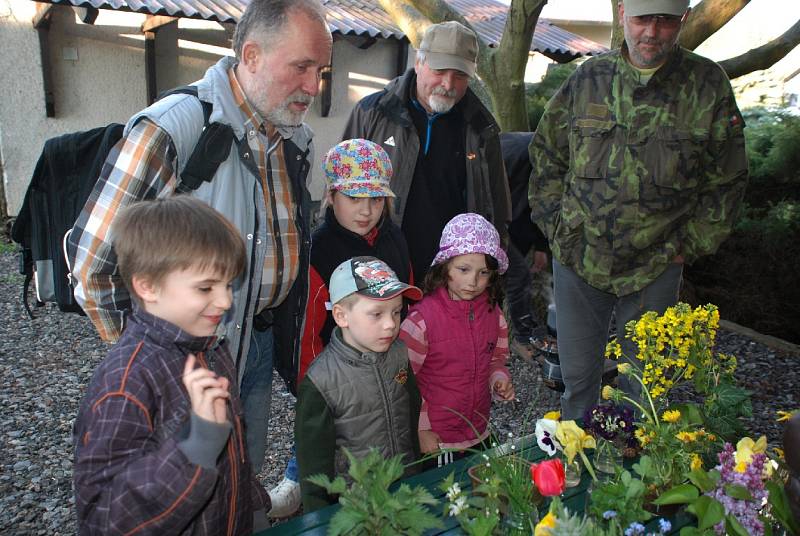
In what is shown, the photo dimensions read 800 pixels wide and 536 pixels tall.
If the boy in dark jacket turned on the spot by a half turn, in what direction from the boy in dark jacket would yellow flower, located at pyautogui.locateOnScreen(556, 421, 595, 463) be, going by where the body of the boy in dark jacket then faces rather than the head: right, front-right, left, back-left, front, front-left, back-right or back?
back-right

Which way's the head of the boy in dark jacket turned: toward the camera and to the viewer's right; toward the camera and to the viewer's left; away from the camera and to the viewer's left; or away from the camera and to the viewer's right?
toward the camera and to the viewer's right

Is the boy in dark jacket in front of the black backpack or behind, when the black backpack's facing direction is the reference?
behind

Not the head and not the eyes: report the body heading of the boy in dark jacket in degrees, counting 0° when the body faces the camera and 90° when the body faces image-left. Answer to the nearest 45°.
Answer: approximately 315°

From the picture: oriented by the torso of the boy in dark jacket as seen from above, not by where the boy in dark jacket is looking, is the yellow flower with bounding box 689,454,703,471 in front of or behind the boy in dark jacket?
in front

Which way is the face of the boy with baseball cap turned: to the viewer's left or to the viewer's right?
to the viewer's right

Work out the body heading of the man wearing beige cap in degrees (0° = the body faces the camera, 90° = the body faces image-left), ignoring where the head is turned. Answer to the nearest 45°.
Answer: approximately 0°

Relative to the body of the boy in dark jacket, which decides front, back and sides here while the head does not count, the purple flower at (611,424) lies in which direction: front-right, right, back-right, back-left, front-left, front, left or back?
front-left

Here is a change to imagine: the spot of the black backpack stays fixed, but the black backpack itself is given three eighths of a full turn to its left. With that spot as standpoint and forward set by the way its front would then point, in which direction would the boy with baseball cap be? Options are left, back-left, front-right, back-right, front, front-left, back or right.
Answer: front-left

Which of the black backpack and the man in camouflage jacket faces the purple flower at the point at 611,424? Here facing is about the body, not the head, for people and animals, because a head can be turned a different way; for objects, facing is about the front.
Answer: the man in camouflage jacket

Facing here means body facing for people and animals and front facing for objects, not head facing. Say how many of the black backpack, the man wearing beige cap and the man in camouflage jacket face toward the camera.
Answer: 2

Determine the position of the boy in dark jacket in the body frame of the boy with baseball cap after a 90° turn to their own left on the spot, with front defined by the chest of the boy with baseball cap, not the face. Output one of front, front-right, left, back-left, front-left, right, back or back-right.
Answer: back
